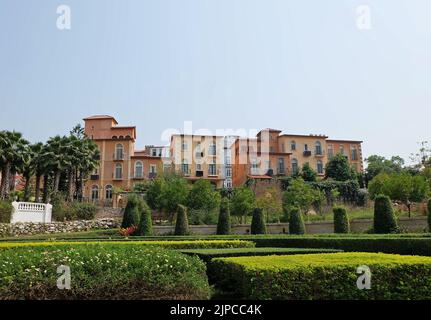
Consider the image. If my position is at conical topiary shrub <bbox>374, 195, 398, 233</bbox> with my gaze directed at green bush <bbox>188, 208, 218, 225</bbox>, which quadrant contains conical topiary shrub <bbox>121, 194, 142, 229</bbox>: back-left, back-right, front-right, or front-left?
front-left

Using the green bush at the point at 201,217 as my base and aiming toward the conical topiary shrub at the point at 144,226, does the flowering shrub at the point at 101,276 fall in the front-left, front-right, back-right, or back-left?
front-left

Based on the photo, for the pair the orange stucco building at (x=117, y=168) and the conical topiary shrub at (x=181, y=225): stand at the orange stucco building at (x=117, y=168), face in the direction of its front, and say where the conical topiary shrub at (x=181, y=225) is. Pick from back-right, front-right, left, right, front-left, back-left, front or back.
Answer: front

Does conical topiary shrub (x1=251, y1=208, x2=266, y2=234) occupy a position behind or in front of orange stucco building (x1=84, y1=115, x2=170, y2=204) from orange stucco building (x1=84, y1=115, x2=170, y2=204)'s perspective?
in front

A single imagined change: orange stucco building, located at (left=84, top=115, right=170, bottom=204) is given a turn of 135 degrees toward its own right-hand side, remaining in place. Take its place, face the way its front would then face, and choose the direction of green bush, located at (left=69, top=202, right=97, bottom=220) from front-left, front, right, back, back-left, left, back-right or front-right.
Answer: back-left

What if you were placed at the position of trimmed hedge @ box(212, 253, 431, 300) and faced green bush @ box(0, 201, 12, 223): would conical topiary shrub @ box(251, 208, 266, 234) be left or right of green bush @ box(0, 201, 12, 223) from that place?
right

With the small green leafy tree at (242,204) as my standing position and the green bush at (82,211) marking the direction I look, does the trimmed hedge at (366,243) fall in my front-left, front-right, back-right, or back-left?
back-left

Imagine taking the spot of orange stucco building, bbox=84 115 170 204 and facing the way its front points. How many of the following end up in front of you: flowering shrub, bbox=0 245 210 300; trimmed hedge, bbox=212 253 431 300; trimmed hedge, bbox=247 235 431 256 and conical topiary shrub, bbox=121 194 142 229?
4

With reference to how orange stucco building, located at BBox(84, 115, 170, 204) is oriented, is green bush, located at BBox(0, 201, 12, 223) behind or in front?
in front

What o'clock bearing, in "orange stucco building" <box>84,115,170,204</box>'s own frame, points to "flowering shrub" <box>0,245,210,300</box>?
The flowering shrub is roughly at 12 o'clock from the orange stucco building.

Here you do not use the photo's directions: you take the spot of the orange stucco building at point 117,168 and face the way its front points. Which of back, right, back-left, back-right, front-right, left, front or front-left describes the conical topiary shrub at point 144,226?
front

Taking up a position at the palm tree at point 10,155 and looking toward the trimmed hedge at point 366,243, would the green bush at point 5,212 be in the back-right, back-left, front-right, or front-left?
front-right

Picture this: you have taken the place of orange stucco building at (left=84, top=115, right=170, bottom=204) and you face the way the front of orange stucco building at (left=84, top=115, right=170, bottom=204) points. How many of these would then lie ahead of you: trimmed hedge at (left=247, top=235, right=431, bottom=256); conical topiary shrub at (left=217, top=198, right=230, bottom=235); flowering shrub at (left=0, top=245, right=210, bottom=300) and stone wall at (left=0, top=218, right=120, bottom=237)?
4

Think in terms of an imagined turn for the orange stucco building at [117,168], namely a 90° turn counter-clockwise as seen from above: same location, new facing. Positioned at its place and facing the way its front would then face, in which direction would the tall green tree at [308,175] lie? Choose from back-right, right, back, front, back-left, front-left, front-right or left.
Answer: front

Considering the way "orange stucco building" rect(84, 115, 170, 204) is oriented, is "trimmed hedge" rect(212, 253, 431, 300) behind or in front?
in front

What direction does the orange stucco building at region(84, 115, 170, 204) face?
toward the camera

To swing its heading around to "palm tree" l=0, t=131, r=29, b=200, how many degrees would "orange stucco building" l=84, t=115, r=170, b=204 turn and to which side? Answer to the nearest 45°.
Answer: approximately 45° to its right
